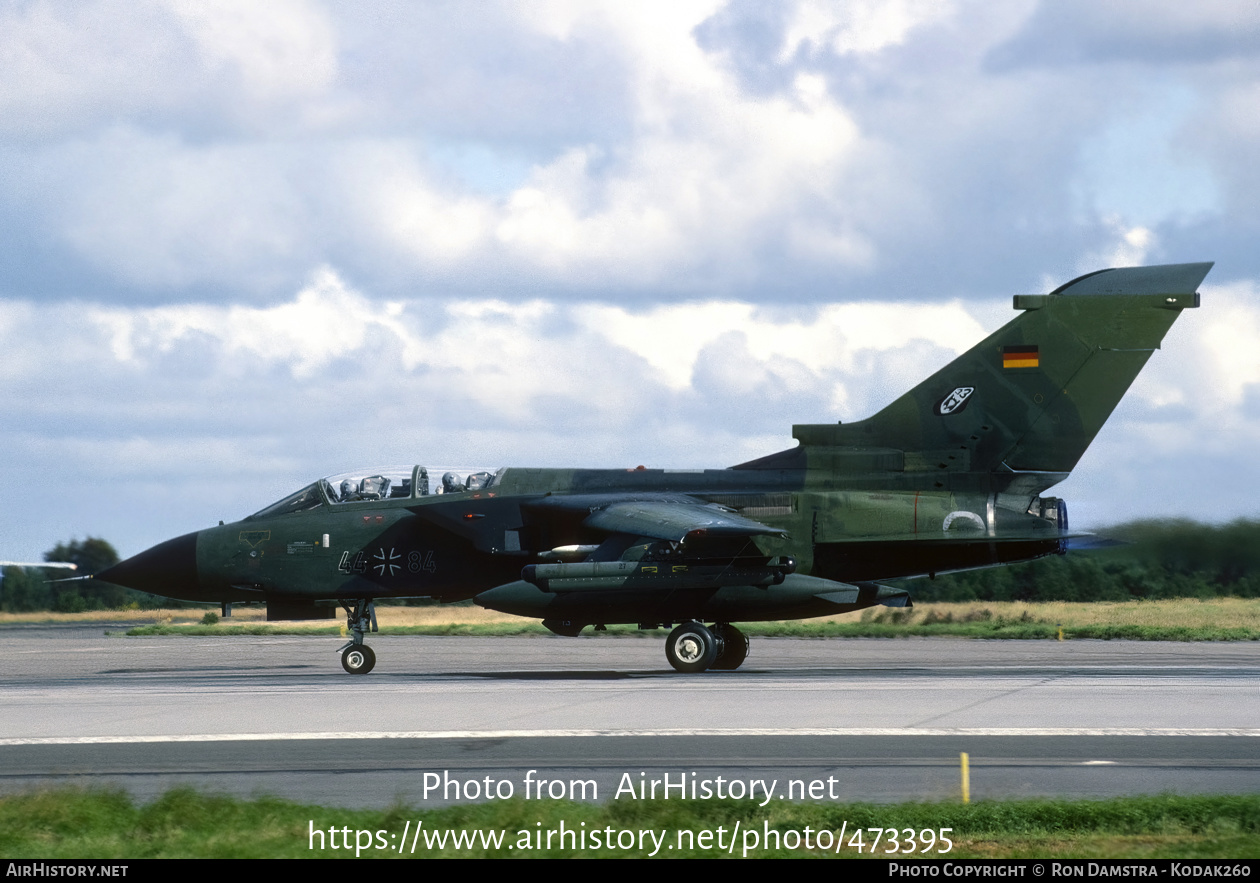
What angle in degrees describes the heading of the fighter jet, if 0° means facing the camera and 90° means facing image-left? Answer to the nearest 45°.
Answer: approximately 90°
